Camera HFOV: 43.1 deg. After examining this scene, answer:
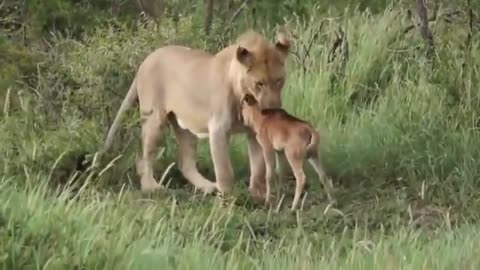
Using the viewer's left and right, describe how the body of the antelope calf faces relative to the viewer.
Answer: facing away from the viewer and to the left of the viewer

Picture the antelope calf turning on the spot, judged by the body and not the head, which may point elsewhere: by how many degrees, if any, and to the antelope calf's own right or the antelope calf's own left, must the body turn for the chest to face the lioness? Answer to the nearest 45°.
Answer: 0° — it already faces it

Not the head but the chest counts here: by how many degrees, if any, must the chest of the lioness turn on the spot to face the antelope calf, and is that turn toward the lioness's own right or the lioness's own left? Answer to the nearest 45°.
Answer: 0° — it already faces it

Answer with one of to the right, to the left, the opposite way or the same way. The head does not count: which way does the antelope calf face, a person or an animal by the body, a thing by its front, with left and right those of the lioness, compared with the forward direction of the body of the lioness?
the opposite way

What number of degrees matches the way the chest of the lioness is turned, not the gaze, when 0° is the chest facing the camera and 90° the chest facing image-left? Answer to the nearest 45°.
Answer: approximately 315°
